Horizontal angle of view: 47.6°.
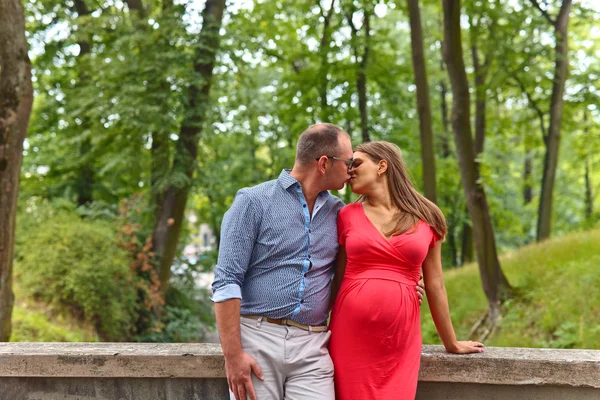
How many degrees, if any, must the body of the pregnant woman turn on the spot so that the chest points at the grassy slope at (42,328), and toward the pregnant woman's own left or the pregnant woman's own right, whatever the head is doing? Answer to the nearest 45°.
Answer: approximately 135° to the pregnant woman's own right

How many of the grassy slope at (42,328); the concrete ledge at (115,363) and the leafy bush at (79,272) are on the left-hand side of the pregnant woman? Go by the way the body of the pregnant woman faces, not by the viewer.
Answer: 0

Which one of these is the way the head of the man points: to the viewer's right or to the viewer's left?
to the viewer's right

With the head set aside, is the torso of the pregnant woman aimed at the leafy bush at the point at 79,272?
no

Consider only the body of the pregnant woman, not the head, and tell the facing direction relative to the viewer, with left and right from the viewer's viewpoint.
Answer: facing the viewer

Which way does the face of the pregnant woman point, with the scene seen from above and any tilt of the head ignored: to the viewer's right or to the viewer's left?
to the viewer's left

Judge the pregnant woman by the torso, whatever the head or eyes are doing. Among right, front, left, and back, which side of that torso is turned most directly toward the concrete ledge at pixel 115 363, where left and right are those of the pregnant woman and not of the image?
right

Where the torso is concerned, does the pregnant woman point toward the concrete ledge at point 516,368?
no
